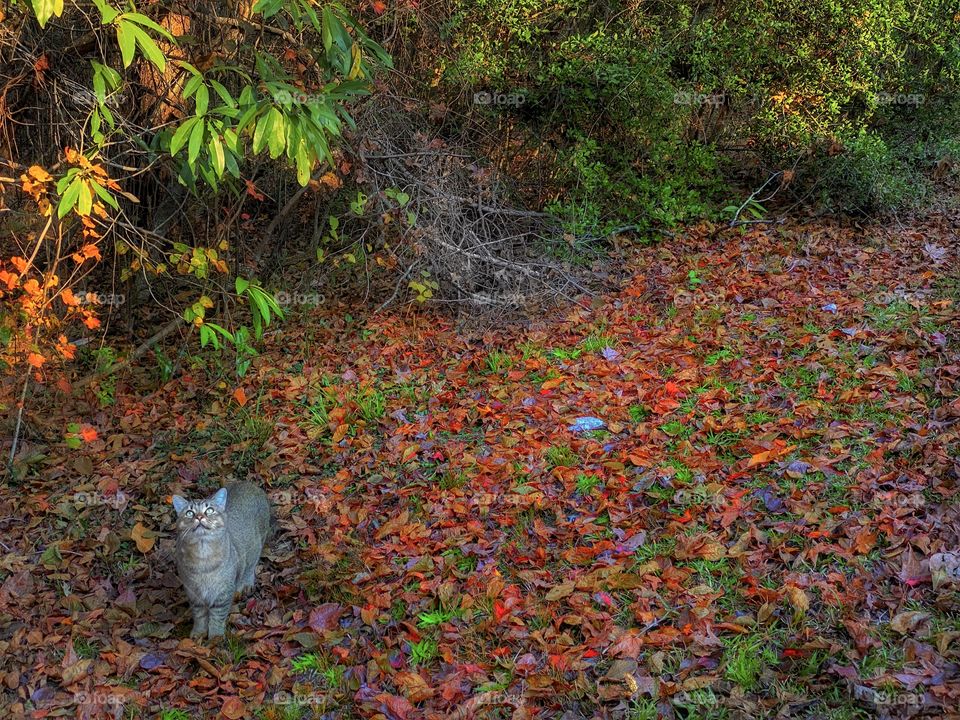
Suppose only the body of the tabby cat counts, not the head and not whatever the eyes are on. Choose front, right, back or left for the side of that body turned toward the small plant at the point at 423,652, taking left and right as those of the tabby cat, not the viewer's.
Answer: left

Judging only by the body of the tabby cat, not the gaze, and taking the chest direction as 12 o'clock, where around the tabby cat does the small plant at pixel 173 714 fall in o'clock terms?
The small plant is roughly at 11 o'clock from the tabby cat.

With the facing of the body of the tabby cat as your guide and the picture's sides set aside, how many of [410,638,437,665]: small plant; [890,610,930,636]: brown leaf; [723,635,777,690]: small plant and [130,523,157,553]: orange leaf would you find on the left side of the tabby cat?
3

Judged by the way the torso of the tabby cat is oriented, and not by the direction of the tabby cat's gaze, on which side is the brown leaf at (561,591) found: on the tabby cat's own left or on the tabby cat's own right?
on the tabby cat's own left

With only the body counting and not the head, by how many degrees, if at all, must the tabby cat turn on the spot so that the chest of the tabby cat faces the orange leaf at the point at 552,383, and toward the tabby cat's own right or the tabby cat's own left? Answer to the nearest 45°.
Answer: approximately 180°

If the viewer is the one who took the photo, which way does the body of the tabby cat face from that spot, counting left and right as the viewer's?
facing the viewer and to the left of the viewer

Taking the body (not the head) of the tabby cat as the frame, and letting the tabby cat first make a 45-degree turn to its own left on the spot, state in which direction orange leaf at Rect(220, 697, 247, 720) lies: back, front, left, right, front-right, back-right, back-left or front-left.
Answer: front

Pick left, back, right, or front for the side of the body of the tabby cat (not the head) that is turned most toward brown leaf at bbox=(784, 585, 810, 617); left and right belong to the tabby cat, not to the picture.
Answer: left

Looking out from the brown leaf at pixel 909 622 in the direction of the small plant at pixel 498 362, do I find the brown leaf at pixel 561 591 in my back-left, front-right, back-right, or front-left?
front-left

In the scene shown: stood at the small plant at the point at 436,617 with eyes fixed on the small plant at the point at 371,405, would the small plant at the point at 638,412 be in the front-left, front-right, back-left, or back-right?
front-right

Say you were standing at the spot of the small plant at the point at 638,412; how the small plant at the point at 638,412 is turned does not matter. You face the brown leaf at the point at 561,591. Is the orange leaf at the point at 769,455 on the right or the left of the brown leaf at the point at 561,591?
left
